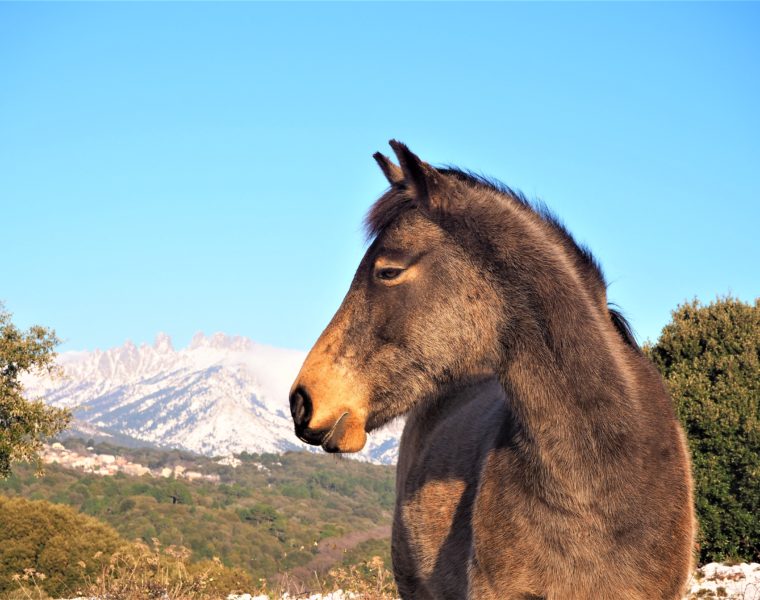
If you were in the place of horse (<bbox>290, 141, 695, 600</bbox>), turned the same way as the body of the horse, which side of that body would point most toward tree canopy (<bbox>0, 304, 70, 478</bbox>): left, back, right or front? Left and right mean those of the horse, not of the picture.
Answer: right

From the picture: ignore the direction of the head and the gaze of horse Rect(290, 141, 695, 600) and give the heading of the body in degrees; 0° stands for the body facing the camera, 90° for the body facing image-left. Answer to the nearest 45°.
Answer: approximately 45°

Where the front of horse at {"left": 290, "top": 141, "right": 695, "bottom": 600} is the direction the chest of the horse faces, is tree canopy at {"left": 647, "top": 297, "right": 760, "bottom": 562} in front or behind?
behind
